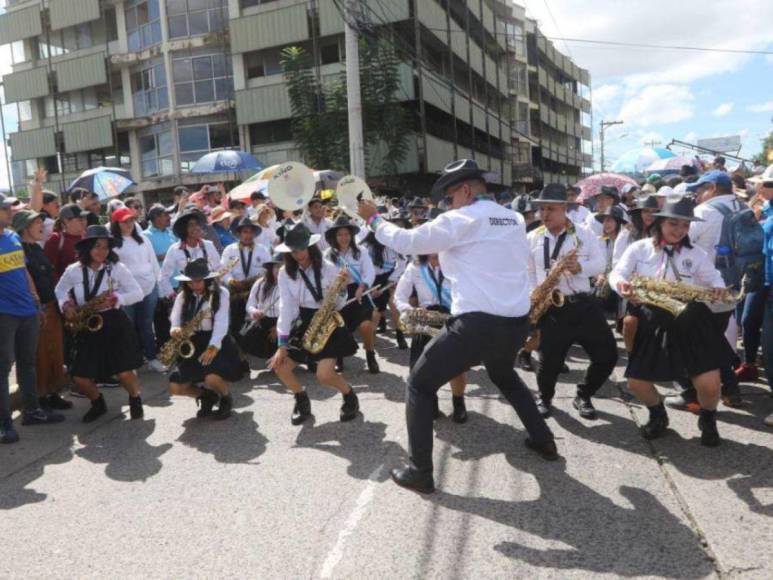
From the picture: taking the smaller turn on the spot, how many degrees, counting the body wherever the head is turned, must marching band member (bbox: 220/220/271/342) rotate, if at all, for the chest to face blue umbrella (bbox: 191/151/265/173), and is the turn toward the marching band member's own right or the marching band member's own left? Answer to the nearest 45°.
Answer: approximately 180°

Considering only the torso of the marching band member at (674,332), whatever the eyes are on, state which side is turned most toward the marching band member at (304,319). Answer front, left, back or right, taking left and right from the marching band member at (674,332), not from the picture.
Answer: right

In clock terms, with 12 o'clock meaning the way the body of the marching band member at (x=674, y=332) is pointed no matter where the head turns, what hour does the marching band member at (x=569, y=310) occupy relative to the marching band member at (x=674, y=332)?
the marching band member at (x=569, y=310) is roughly at 4 o'clock from the marching band member at (x=674, y=332).

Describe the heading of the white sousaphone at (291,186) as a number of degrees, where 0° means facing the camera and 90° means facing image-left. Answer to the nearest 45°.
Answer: approximately 0°

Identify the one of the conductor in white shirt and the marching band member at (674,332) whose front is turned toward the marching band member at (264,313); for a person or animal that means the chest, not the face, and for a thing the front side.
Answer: the conductor in white shirt

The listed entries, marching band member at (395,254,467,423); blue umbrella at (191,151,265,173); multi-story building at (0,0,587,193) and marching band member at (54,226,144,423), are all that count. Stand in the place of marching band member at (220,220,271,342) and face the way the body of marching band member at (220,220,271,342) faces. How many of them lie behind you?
2

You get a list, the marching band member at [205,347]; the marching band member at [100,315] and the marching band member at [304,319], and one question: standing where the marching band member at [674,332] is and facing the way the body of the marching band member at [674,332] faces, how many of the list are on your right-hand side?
3

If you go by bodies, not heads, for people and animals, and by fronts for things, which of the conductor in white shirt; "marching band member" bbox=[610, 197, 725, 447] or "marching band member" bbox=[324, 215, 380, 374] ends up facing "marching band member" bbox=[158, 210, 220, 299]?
the conductor in white shirt

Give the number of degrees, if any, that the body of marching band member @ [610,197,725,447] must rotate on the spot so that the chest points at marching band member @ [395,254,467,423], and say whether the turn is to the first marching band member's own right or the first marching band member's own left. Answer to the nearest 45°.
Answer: approximately 90° to the first marching band member's own right

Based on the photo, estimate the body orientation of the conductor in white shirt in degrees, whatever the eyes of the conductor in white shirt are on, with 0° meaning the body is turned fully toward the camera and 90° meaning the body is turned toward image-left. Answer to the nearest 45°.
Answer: approximately 135°
